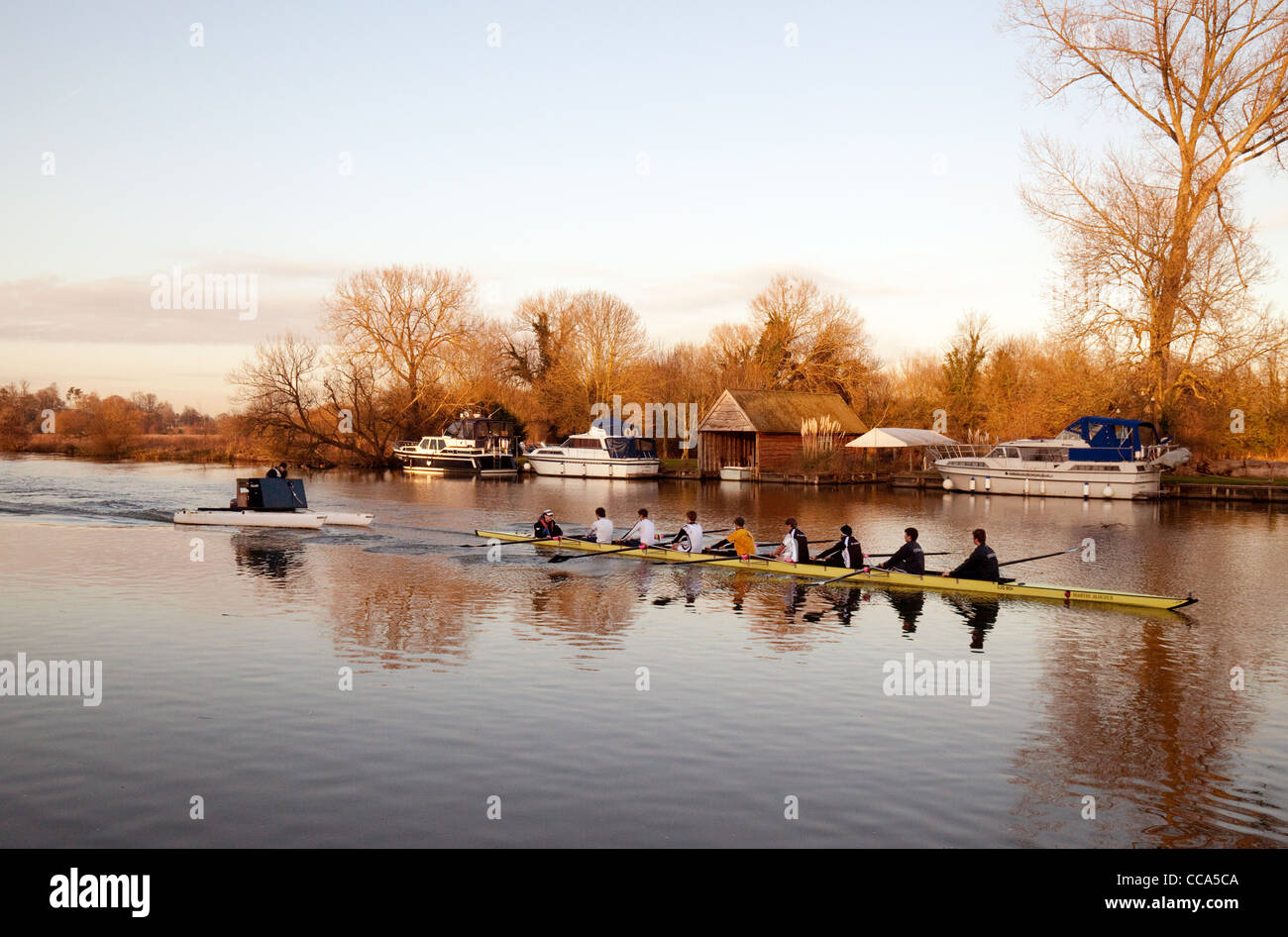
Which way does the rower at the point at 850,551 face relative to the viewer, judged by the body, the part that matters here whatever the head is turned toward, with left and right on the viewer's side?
facing away from the viewer and to the left of the viewer

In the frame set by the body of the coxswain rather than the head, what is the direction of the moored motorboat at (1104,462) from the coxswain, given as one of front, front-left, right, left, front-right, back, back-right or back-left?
left

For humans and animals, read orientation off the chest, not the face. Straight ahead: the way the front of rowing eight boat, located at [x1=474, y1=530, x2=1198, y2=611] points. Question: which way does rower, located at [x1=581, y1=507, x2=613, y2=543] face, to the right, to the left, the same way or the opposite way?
the opposite way

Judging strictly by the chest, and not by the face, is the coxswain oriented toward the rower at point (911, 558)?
yes

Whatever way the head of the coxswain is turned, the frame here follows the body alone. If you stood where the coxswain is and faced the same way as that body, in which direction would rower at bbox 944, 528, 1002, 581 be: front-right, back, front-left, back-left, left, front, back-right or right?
front

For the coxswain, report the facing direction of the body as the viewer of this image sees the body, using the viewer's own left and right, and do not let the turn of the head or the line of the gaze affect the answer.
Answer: facing the viewer and to the right of the viewer

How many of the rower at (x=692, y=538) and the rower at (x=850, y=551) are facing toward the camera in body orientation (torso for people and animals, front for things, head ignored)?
0

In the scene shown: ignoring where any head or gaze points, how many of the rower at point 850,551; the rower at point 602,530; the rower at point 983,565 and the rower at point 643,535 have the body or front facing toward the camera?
0

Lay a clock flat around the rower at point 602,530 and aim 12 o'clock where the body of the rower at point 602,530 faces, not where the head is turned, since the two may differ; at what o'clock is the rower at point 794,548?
the rower at point 794,548 is roughly at 6 o'clock from the rower at point 602,530.

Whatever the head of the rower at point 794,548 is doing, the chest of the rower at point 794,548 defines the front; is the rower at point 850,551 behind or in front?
behind

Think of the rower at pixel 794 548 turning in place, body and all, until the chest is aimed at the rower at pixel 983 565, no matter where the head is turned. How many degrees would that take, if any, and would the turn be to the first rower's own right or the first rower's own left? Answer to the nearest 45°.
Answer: approximately 180°

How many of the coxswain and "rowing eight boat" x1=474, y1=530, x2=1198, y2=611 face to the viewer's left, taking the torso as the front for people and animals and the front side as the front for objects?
0

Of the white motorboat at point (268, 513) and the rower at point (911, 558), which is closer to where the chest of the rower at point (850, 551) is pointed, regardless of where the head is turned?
the white motorboat

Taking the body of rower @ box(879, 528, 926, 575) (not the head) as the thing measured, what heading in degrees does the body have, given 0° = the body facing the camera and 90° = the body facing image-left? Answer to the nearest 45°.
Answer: approximately 135°

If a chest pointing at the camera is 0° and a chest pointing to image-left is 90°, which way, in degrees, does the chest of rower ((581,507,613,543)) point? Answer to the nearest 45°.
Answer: approximately 135°
